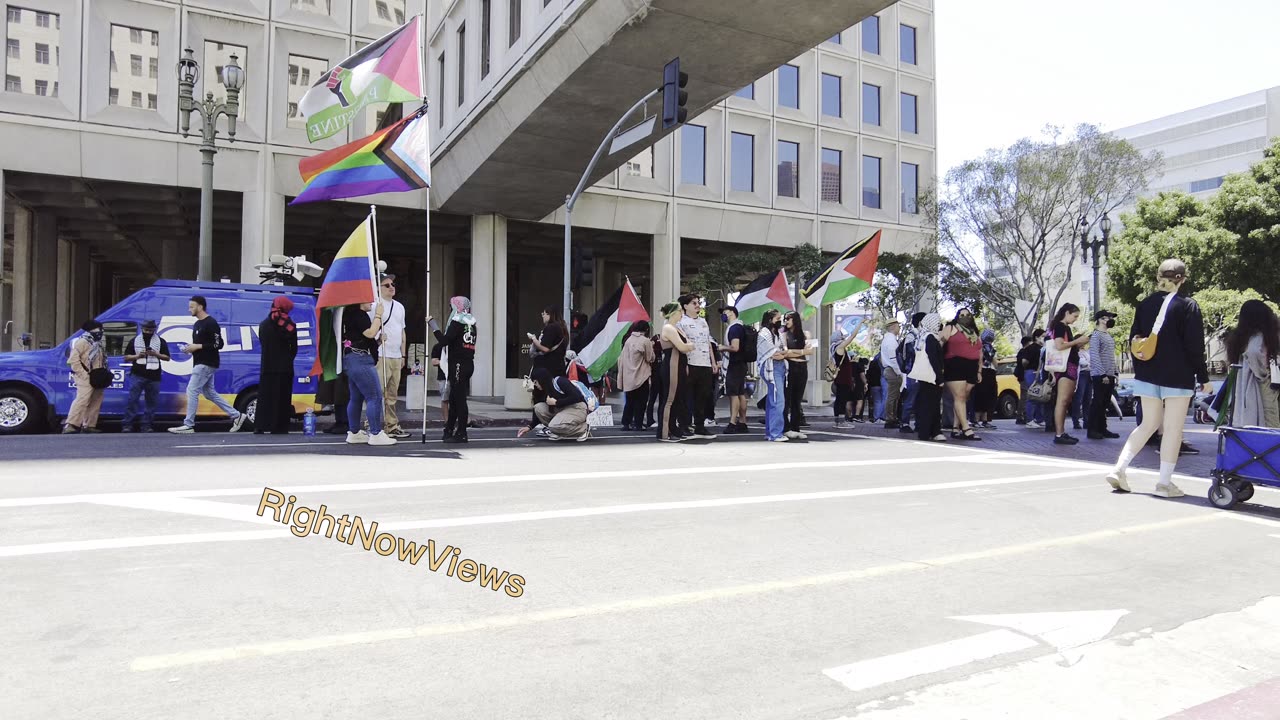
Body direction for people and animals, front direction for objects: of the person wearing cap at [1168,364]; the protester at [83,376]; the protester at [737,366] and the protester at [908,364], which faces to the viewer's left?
the protester at [737,366]

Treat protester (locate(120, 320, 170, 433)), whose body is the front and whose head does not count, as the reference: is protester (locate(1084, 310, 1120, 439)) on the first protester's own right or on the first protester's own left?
on the first protester's own left

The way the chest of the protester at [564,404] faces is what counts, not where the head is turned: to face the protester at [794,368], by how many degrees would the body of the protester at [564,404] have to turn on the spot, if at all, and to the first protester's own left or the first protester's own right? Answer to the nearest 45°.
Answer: approximately 180°

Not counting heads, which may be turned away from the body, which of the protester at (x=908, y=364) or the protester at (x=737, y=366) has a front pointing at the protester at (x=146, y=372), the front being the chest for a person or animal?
the protester at (x=737, y=366)

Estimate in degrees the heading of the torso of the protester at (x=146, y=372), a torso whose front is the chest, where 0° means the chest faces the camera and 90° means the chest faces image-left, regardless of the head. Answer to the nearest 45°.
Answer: approximately 0°

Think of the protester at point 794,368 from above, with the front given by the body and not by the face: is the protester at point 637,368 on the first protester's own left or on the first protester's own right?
on the first protester's own right

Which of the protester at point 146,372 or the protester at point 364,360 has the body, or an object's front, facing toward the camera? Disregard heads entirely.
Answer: the protester at point 146,372

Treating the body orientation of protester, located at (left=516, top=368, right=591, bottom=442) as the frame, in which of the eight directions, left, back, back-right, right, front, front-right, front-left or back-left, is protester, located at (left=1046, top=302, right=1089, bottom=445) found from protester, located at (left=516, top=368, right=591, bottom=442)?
back

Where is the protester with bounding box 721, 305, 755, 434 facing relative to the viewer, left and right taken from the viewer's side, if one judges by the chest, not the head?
facing to the left of the viewer

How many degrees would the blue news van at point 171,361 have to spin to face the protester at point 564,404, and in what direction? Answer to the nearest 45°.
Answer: approximately 135° to its left

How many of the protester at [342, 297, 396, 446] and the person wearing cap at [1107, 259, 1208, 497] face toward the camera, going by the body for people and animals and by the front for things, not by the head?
0

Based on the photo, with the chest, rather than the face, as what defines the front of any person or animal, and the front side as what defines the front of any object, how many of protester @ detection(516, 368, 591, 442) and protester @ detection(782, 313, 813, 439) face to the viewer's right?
0

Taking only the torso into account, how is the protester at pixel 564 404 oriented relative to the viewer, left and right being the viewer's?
facing to the left of the viewer
